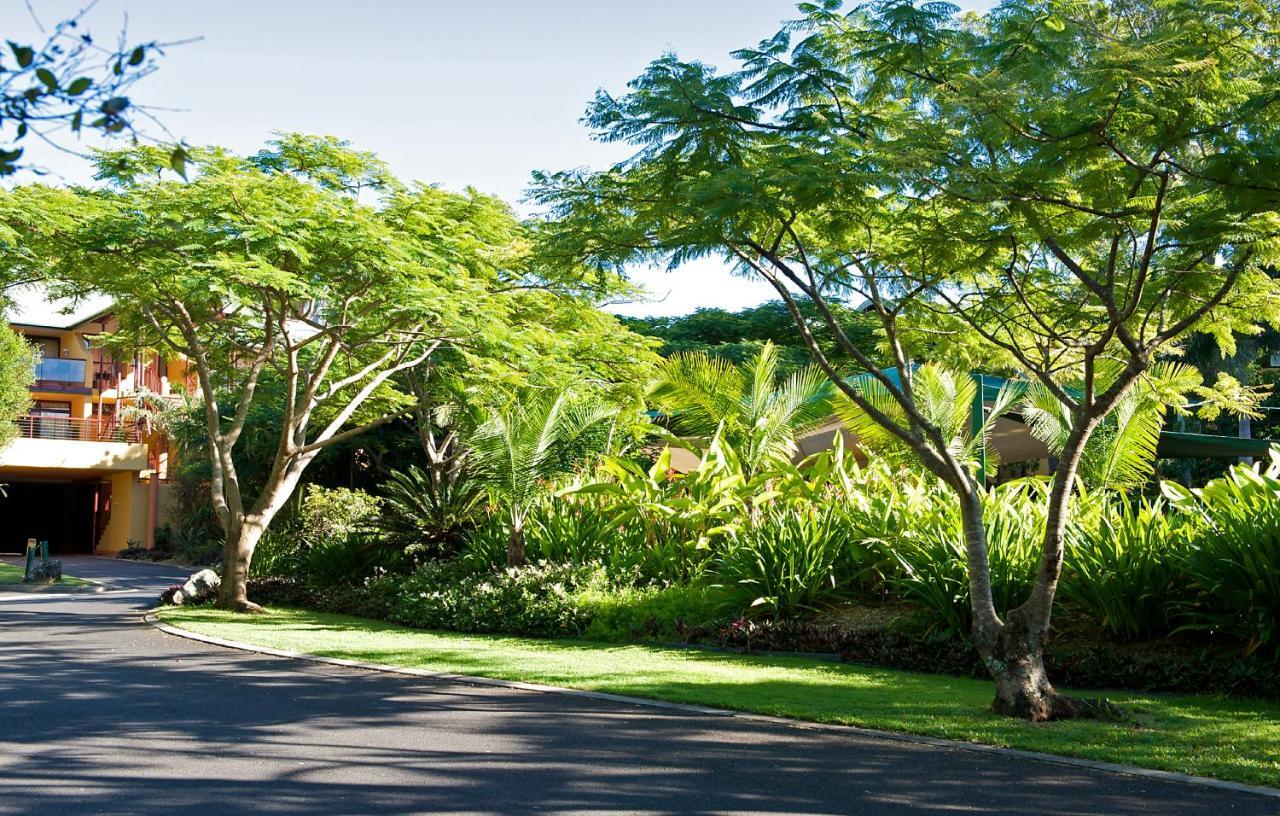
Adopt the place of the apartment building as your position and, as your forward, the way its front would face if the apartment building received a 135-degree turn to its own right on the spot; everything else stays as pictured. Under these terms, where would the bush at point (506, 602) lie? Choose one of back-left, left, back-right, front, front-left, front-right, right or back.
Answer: back-left

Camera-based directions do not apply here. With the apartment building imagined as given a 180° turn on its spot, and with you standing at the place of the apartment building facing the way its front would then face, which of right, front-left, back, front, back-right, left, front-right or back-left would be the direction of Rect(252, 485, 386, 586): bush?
back

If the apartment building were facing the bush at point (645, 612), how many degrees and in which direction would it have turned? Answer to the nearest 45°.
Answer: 0° — it already faces it

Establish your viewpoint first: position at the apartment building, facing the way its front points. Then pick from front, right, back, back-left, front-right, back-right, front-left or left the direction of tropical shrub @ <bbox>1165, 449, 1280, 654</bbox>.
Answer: front

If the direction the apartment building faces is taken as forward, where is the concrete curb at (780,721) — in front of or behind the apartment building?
in front

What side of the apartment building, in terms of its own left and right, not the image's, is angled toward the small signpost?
front

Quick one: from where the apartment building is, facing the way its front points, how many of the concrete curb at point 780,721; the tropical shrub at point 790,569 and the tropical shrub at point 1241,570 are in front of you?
3

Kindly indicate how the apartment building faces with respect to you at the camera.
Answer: facing the viewer

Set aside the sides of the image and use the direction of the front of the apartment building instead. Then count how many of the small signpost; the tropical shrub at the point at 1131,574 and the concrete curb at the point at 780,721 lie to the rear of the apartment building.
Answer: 0

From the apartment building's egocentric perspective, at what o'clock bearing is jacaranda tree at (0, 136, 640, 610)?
The jacaranda tree is roughly at 12 o'clock from the apartment building.

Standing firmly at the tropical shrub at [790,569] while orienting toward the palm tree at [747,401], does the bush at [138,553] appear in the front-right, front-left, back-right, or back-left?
front-left

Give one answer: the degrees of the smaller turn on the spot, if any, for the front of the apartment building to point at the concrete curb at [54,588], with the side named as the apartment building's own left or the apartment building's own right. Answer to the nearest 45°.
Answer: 0° — it already faces it

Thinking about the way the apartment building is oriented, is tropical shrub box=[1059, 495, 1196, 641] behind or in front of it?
in front
